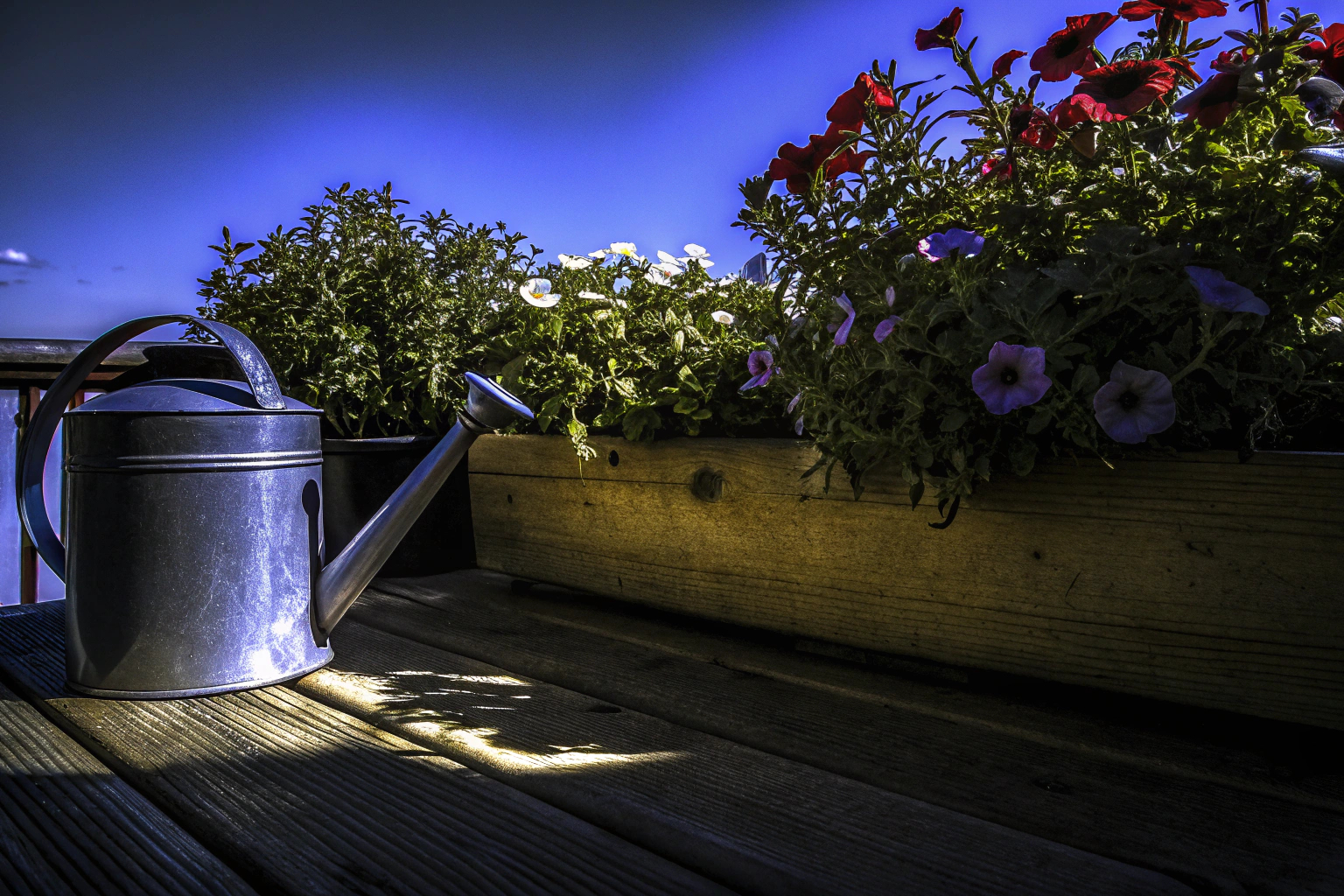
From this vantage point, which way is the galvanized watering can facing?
to the viewer's right

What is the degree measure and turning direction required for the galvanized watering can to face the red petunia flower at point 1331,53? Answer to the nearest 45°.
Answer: approximately 45° to its right

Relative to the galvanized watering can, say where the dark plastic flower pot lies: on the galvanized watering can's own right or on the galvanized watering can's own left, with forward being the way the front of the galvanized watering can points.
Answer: on the galvanized watering can's own left
